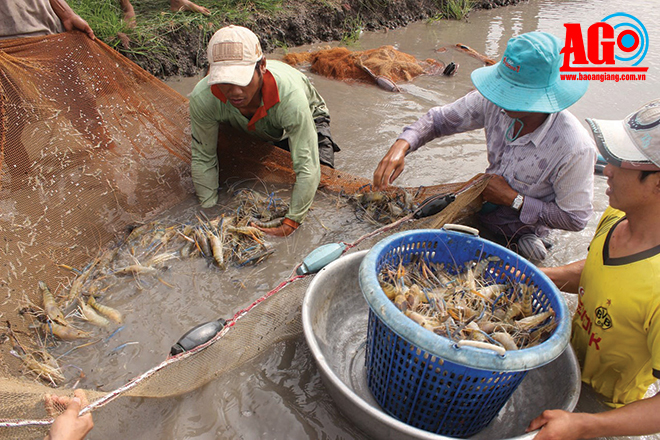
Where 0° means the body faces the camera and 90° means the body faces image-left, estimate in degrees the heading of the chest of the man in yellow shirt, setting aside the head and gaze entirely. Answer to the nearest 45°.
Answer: approximately 45°

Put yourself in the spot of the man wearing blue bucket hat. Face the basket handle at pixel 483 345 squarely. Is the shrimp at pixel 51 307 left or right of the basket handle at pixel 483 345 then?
right

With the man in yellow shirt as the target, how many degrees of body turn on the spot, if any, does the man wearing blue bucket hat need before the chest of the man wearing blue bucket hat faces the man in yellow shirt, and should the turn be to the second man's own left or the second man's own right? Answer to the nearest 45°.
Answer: approximately 45° to the second man's own left

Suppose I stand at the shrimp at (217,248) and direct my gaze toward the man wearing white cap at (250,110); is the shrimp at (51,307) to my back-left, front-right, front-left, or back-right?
back-left

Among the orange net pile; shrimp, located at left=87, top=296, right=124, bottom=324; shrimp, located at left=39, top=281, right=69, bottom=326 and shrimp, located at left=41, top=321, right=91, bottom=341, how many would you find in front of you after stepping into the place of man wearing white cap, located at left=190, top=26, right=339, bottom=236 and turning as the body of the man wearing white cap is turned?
3

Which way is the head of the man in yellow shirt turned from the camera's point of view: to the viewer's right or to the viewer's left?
to the viewer's left

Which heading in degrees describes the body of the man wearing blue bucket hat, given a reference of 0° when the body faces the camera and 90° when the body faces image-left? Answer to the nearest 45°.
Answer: approximately 45°
